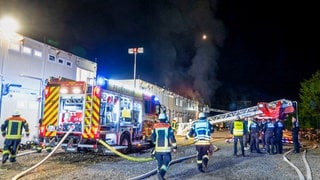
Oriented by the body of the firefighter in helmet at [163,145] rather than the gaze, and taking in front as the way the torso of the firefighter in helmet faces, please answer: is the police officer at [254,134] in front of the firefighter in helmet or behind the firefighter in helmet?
in front

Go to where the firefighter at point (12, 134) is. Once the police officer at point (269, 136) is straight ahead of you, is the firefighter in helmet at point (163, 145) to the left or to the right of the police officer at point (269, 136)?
right

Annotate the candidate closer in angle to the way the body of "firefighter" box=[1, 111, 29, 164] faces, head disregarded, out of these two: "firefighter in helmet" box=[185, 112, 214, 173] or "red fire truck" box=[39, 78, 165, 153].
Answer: the red fire truck

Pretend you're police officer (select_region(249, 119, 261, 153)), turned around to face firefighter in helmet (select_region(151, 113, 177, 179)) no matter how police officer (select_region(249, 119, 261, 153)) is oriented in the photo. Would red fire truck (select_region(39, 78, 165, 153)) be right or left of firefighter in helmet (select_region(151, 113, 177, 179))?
right

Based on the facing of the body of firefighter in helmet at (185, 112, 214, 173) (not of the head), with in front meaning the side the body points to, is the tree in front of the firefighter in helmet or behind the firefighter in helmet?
in front

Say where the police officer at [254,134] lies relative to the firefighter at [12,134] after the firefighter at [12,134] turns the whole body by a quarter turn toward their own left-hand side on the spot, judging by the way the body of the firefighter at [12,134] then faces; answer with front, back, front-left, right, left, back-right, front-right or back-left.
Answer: back

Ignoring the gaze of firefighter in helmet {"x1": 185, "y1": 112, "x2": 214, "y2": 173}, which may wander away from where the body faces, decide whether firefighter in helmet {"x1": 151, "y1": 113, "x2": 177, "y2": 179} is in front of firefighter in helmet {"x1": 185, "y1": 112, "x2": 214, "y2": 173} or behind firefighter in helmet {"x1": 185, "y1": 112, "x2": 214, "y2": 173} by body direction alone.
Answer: behind

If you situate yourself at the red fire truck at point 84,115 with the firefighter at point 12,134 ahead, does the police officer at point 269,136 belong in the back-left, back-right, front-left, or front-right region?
back-left

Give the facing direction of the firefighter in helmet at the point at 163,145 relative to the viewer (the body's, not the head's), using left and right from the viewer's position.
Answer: facing away from the viewer

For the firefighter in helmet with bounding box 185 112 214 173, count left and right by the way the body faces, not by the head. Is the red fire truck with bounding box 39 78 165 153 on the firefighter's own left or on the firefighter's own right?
on the firefighter's own left

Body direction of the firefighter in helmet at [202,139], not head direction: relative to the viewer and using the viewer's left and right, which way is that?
facing away from the viewer
